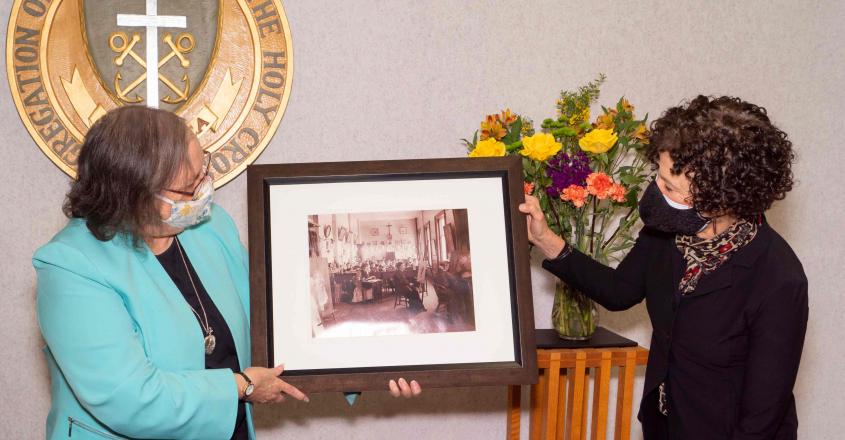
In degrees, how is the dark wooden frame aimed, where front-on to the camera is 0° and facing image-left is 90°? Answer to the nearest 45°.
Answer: approximately 0°

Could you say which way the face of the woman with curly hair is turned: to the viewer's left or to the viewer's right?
to the viewer's left

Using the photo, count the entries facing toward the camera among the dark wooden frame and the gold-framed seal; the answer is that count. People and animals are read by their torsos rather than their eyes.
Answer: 2

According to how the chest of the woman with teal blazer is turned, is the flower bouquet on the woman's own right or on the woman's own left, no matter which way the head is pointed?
on the woman's own left

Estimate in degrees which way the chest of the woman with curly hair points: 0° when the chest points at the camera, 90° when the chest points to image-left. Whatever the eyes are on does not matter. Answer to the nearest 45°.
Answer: approximately 45°

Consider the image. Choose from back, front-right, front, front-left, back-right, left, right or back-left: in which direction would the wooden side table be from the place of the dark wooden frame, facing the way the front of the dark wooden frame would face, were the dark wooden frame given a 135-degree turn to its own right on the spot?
right

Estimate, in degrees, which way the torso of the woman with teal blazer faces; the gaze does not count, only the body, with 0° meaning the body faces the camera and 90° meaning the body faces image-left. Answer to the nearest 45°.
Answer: approximately 315°

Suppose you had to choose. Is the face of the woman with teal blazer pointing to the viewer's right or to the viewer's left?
to the viewer's right

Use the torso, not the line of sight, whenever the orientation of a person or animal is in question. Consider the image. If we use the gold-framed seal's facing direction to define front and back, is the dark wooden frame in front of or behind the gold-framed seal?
in front

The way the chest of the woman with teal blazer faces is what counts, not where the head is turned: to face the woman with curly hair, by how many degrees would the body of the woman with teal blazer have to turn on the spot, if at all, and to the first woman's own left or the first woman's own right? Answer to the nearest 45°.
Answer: approximately 45° to the first woman's own left

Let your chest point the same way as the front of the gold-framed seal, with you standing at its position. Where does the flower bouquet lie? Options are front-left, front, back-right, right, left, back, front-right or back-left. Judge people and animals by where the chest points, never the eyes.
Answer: front-left

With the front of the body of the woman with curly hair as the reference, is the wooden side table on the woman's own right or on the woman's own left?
on the woman's own right
